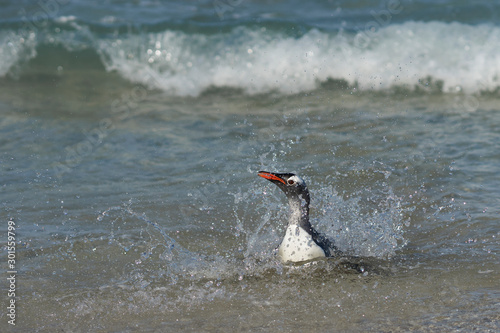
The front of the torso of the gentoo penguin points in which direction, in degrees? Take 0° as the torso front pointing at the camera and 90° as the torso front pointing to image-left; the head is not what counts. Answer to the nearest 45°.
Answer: approximately 45°
